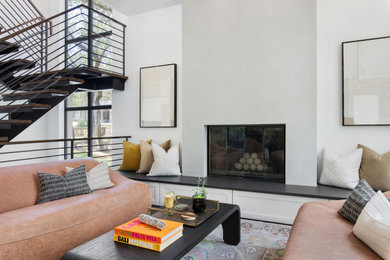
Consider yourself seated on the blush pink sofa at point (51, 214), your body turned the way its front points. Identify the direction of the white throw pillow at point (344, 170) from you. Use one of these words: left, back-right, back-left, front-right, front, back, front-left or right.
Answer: front-left

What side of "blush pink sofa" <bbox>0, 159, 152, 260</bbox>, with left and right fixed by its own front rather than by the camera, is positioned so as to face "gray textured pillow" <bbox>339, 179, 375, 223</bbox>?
front

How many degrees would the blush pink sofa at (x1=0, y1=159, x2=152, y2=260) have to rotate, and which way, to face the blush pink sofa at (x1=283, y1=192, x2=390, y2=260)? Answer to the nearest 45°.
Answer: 0° — it already faces it

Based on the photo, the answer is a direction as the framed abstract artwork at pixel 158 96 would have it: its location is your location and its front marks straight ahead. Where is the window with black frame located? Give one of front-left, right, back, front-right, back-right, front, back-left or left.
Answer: right

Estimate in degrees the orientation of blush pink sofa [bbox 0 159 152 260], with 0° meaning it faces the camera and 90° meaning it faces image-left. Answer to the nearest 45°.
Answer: approximately 315°

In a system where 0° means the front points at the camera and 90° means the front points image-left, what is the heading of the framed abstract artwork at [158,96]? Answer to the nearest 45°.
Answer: approximately 45°

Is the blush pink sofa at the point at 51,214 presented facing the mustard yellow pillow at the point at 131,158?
no

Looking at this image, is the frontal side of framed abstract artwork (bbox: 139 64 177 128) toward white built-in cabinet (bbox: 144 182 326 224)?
no

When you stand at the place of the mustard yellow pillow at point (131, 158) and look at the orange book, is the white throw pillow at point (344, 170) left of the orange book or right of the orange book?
left

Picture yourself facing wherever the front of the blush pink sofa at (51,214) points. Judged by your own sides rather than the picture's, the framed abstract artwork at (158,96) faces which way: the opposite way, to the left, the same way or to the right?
to the right

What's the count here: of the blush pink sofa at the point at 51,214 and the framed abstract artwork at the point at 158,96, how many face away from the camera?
0

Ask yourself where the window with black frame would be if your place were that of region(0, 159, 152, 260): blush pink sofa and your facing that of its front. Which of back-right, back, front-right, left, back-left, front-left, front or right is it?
back-left

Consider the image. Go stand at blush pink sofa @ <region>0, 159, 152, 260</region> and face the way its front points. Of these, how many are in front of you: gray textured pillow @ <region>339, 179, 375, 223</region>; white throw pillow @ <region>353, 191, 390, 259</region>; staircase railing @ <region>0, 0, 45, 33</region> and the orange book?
3

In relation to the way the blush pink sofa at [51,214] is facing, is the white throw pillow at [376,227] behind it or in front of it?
in front

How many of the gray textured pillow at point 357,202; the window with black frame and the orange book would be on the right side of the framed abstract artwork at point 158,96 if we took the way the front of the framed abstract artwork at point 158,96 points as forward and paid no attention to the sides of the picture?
1

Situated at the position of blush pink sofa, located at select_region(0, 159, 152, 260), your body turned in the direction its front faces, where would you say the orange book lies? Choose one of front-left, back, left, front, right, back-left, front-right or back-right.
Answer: front

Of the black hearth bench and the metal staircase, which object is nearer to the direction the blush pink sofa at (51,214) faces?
the black hearth bench

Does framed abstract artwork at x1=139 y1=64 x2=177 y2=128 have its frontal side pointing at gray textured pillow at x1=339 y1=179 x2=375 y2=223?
no
